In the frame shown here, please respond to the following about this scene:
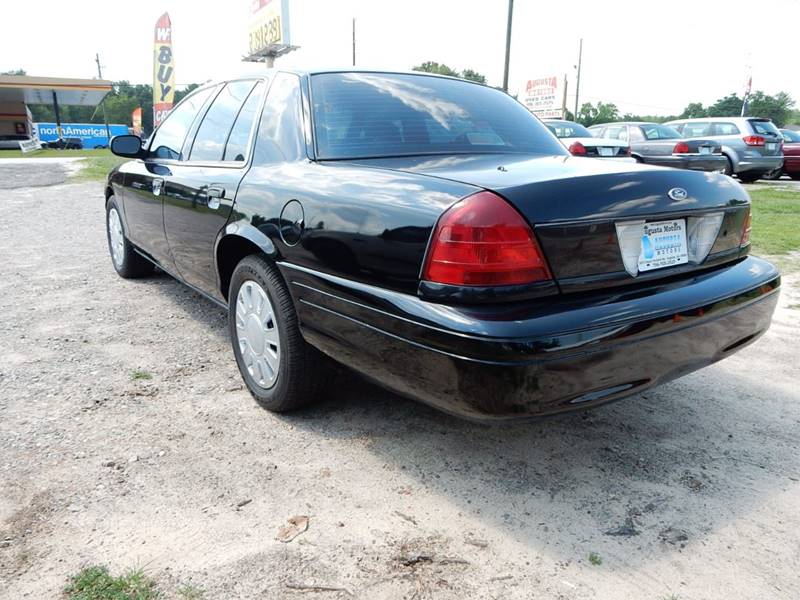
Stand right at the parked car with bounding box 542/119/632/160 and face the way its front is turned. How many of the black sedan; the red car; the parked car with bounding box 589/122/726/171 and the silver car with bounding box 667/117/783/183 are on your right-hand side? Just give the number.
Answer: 3

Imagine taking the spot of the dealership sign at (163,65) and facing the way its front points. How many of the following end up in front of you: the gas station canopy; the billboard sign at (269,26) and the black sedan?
1

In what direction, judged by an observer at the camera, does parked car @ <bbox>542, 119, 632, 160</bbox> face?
facing away from the viewer and to the left of the viewer

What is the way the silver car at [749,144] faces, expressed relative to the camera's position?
facing away from the viewer and to the left of the viewer

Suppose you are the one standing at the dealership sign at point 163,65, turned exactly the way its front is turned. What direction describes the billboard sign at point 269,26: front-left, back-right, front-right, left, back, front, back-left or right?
back-left

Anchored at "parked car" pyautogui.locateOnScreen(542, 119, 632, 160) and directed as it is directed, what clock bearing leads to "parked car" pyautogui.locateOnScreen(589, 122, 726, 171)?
"parked car" pyautogui.locateOnScreen(589, 122, 726, 171) is roughly at 3 o'clock from "parked car" pyautogui.locateOnScreen(542, 119, 632, 160).

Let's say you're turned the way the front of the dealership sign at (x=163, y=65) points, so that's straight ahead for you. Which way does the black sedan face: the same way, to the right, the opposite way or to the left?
the opposite way

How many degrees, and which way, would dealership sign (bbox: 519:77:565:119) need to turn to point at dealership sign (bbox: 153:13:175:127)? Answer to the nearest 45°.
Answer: approximately 45° to its right

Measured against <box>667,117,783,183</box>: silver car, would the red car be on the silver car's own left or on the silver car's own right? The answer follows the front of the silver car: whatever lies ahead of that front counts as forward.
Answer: on the silver car's own right

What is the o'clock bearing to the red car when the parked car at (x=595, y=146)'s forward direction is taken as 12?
The red car is roughly at 3 o'clock from the parked car.

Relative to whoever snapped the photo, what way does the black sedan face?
facing away from the viewer and to the left of the viewer

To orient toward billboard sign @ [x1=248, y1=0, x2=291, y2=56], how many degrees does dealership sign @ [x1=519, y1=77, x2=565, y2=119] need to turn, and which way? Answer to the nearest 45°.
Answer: approximately 45° to its right
